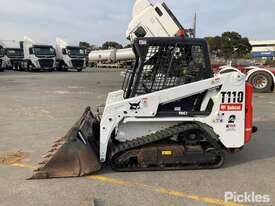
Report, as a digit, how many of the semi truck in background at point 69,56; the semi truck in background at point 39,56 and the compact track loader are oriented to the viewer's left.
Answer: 1

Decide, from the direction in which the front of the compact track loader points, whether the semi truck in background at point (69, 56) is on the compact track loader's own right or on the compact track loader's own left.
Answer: on the compact track loader's own right

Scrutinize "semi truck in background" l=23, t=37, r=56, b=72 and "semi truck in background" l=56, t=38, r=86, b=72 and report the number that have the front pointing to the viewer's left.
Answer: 0

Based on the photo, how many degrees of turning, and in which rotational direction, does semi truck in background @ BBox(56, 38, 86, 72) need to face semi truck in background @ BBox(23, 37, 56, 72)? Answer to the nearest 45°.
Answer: approximately 135° to its right

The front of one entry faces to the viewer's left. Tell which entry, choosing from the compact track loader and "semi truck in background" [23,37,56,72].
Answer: the compact track loader

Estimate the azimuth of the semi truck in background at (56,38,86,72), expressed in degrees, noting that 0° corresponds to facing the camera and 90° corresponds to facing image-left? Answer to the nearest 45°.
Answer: approximately 315°

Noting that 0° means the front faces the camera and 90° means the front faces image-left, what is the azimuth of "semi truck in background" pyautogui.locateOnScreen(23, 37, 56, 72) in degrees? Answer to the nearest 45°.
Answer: approximately 315°

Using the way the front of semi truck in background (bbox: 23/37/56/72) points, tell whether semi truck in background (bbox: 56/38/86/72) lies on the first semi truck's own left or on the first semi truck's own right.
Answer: on the first semi truck's own left

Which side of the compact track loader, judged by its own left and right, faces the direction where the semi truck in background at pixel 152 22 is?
right

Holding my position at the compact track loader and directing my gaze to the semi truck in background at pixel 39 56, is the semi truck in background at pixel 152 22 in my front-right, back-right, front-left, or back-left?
front-right

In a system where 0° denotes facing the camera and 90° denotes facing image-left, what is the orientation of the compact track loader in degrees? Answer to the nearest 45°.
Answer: approximately 90°
